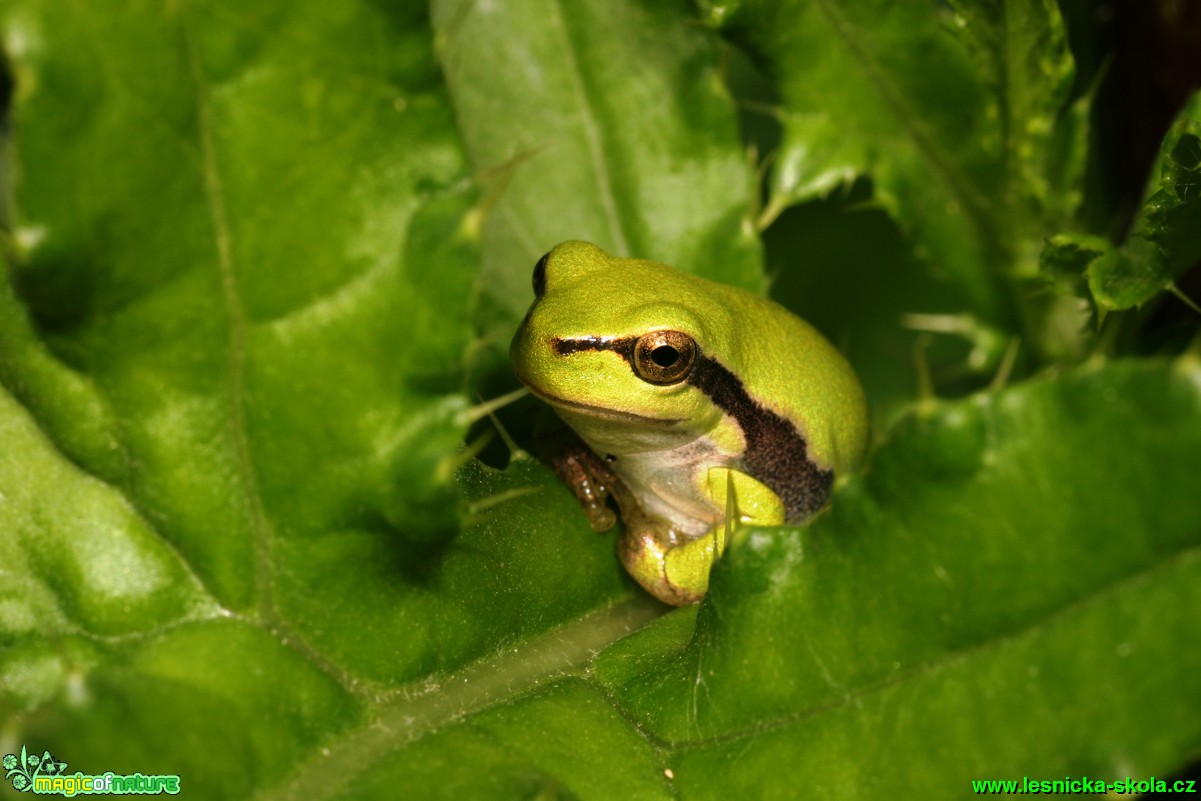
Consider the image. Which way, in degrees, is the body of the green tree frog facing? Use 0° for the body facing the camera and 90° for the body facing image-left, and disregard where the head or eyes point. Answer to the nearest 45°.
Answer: approximately 45°
